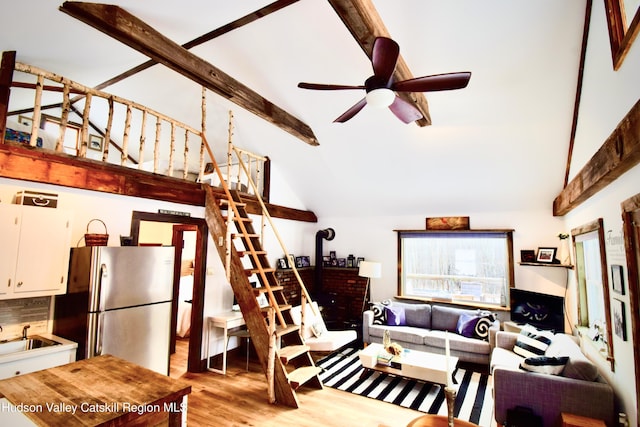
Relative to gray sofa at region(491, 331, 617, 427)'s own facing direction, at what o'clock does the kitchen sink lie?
The kitchen sink is roughly at 11 o'clock from the gray sofa.

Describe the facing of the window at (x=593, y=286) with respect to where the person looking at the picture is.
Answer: facing the viewer and to the left of the viewer

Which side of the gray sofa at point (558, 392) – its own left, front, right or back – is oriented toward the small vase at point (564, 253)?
right

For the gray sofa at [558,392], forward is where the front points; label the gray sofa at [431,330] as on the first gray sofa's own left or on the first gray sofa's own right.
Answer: on the first gray sofa's own right

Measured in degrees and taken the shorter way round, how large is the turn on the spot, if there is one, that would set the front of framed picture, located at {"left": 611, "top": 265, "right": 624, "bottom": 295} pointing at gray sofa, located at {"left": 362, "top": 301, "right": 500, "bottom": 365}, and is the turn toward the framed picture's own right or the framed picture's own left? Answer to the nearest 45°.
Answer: approximately 90° to the framed picture's own right

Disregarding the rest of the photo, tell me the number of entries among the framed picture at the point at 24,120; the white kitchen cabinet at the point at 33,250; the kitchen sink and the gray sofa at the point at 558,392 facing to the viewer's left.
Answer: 1

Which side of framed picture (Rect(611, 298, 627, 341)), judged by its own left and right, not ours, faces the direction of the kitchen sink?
front

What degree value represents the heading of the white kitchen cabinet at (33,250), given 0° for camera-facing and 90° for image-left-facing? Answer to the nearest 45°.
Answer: approximately 315°

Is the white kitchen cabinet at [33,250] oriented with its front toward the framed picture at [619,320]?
yes

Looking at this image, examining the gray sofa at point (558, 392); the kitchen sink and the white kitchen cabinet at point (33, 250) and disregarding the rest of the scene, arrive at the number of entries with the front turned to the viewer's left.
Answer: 1

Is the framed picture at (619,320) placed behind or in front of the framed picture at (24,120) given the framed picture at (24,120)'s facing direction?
in front

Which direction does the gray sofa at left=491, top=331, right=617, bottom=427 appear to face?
to the viewer's left

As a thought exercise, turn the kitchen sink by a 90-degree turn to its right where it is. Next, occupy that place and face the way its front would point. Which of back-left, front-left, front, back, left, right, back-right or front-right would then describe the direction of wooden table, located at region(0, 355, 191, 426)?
front-left

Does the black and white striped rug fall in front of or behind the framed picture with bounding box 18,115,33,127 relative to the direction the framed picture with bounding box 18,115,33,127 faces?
in front
